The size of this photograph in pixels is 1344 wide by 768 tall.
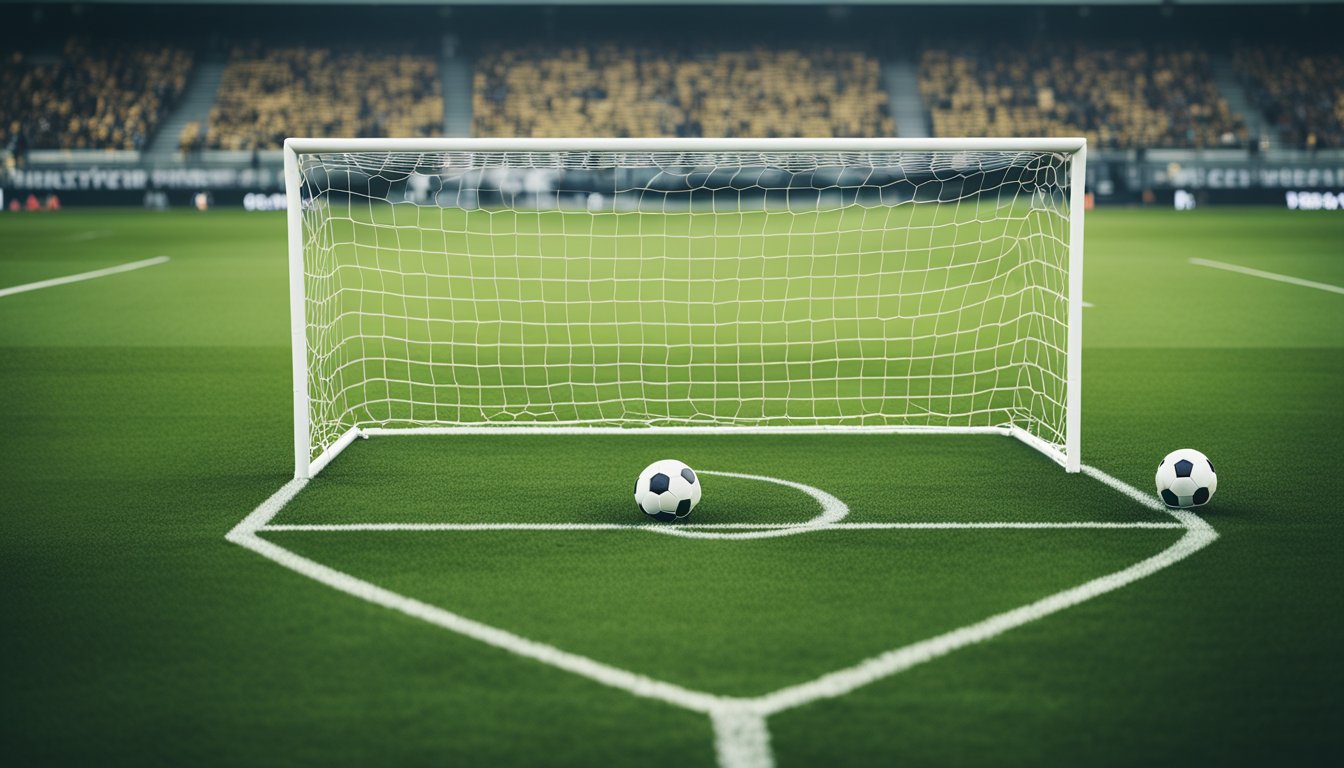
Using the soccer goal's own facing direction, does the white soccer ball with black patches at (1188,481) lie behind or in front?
in front

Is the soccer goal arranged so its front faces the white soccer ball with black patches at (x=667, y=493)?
yes

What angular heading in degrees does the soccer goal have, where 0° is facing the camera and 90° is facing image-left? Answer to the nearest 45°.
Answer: approximately 0°
